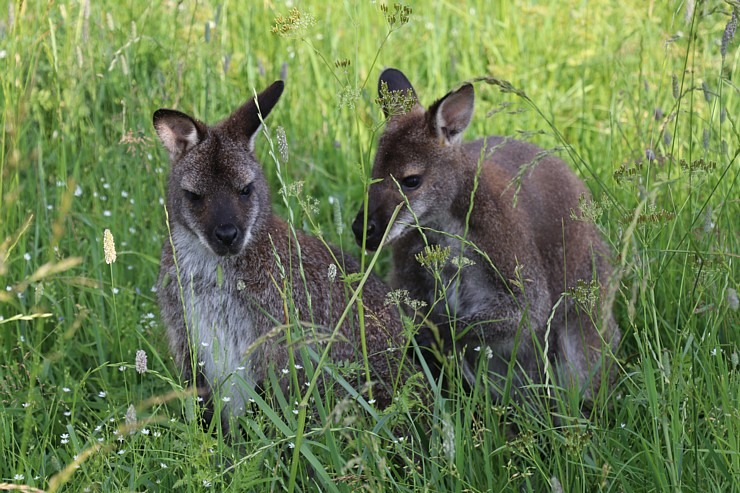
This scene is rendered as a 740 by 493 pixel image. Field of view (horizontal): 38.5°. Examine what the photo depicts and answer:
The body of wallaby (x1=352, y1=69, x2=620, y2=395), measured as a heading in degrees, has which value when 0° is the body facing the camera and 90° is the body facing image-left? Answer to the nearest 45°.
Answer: approximately 45°

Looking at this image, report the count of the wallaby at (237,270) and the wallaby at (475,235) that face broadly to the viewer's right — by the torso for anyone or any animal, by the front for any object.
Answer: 0

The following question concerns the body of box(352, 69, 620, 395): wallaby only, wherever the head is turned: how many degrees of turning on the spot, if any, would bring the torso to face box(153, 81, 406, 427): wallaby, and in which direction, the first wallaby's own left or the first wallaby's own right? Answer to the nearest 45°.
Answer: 0° — it already faces it

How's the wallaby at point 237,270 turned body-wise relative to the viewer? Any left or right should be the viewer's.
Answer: facing the viewer and to the left of the viewer
